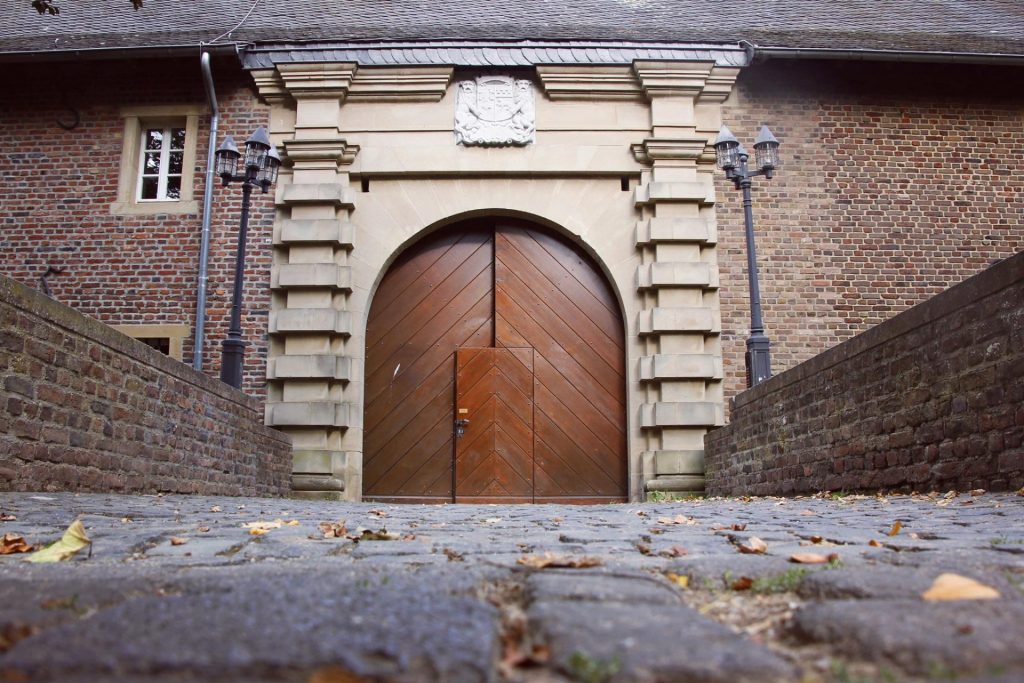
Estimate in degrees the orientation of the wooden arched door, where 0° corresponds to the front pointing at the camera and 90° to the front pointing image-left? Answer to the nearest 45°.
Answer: approximately 0°

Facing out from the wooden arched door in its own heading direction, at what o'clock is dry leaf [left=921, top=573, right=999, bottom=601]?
The dry leaf is roughly at 12 o'clock from the wooden arched door.

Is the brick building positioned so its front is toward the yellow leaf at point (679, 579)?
yes

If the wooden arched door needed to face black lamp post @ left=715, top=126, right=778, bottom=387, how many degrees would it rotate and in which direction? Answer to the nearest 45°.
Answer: approximately 45° to its left

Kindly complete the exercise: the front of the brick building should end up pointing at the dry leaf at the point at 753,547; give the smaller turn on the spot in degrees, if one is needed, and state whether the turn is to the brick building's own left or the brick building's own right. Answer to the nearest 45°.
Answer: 0° — it already faces it

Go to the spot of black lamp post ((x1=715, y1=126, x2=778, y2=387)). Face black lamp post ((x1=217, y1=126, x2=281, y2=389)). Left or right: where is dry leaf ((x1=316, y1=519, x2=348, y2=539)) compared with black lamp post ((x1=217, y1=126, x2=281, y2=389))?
left

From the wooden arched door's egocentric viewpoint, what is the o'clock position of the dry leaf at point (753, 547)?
The dry leaf is roughly at 12 o'clock from the wooden arched door.

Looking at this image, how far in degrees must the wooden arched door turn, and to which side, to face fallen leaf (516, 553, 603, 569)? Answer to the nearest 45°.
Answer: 0° — it already faces it

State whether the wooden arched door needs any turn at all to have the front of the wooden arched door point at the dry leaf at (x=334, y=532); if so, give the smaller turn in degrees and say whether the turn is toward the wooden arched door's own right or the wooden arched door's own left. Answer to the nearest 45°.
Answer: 0° — it already faces it
